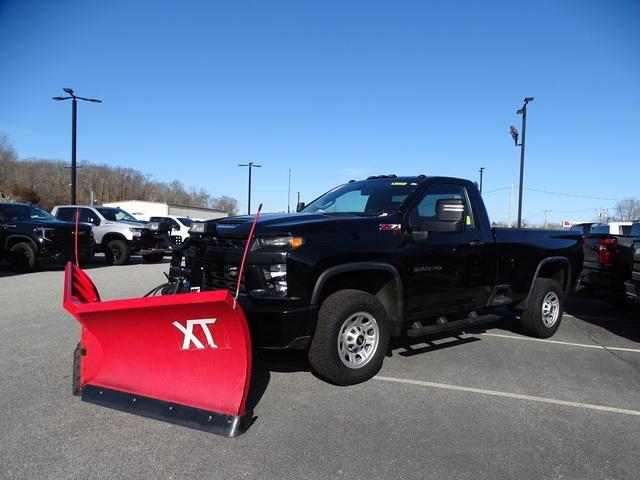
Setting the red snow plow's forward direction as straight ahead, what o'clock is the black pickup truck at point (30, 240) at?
The black pickup truck is roughly at 4 o'clock from the red snow plow.

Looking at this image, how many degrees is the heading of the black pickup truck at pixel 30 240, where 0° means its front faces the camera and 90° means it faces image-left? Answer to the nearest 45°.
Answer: approximately 315°

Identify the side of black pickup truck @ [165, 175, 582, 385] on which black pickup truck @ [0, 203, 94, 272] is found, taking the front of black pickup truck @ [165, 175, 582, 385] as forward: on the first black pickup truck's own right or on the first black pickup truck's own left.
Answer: on the first black pickup truck's own right

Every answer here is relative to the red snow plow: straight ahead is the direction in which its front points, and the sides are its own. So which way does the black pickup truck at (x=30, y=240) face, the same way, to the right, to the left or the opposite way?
to the left

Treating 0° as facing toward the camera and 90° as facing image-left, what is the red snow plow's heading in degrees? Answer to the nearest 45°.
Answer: approximately 45°
